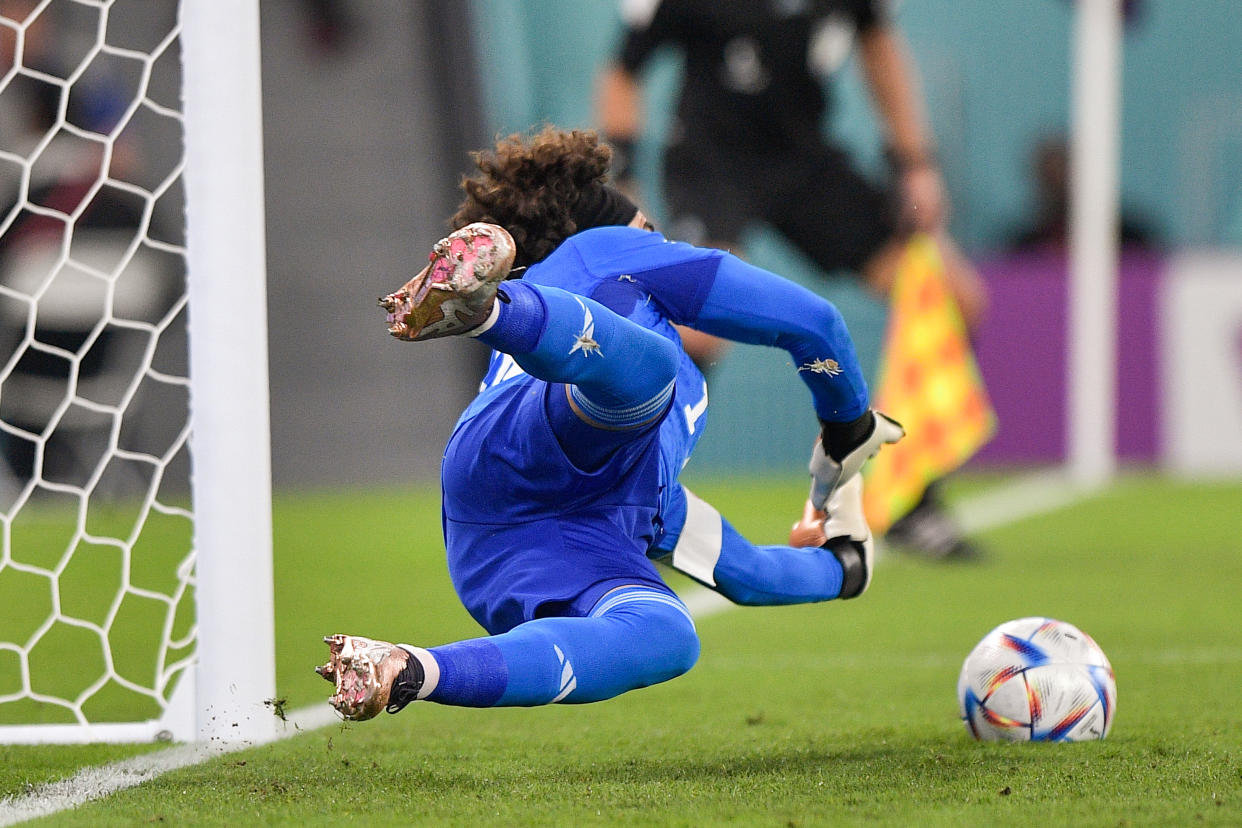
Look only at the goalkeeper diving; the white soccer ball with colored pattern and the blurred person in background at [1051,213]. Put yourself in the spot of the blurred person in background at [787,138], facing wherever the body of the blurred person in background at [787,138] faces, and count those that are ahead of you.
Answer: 2

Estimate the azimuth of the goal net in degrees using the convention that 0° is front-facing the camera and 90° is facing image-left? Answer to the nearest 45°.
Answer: approximately 270°

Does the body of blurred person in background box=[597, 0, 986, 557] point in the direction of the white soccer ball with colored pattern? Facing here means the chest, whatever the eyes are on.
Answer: yes

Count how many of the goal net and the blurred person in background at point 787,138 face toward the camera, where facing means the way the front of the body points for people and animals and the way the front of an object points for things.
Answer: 1

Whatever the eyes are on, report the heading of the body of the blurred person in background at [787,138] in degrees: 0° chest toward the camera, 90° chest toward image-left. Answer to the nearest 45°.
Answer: approximately 0°

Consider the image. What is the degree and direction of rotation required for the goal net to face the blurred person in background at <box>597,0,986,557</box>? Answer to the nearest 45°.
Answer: approximately 45° to its left

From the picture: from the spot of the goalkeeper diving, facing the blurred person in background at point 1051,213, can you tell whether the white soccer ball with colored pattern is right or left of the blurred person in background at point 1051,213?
right
